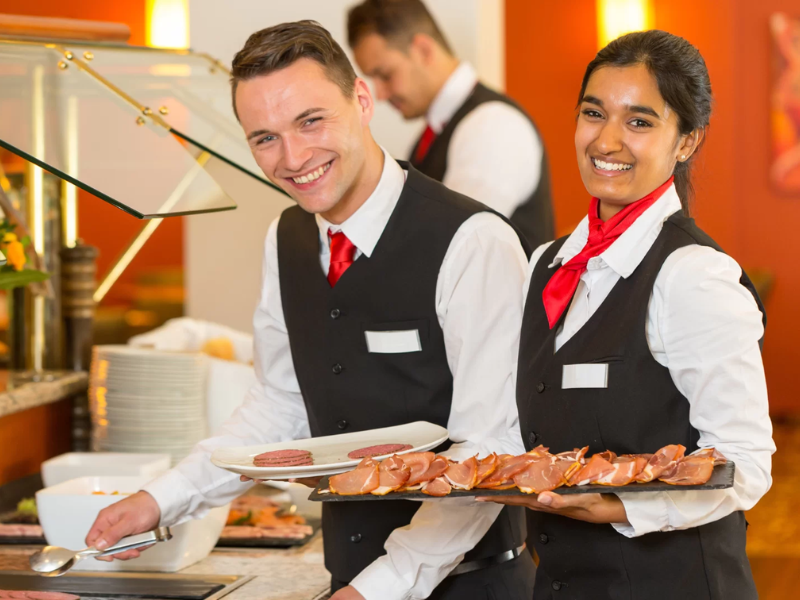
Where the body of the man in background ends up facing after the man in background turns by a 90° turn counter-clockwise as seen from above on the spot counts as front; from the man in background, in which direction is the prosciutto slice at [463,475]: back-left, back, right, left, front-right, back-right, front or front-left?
front

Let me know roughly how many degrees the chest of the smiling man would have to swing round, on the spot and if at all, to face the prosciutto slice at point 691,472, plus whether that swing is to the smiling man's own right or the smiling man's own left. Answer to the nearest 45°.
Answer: approximately 90° to the smiling man's own left

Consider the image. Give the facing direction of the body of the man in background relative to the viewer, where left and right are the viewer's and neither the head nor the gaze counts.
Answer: facing to the left of the viewer

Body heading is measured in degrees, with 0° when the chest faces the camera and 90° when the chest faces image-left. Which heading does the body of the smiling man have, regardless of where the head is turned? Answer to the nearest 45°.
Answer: approximately 45°

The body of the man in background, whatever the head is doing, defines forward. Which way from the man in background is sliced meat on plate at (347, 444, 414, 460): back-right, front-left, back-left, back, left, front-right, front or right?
left

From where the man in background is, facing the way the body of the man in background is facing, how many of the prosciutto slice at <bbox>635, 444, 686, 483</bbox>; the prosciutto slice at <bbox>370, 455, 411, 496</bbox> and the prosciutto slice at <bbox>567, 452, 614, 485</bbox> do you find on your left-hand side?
3

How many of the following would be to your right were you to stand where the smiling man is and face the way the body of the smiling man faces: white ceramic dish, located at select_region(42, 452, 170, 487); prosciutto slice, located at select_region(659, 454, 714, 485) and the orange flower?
2

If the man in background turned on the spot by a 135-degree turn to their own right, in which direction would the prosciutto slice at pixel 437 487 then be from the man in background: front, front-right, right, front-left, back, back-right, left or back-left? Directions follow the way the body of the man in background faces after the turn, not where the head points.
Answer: back-right

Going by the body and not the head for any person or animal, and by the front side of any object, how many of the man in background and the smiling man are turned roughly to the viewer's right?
0
